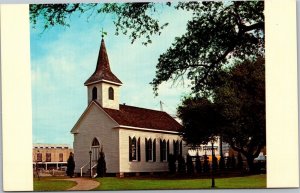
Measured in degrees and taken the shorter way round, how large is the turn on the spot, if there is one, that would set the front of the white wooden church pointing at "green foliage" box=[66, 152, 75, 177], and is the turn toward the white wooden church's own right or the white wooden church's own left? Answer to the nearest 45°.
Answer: approximately 45° to the white wooden church's own right

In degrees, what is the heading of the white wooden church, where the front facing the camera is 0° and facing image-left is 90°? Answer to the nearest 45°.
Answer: approximately 45°

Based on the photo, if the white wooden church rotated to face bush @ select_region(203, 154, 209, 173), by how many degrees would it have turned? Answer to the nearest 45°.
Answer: approximately 135° to its left

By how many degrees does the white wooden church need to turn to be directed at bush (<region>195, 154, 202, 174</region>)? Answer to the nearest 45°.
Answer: approximately 135° to its left
